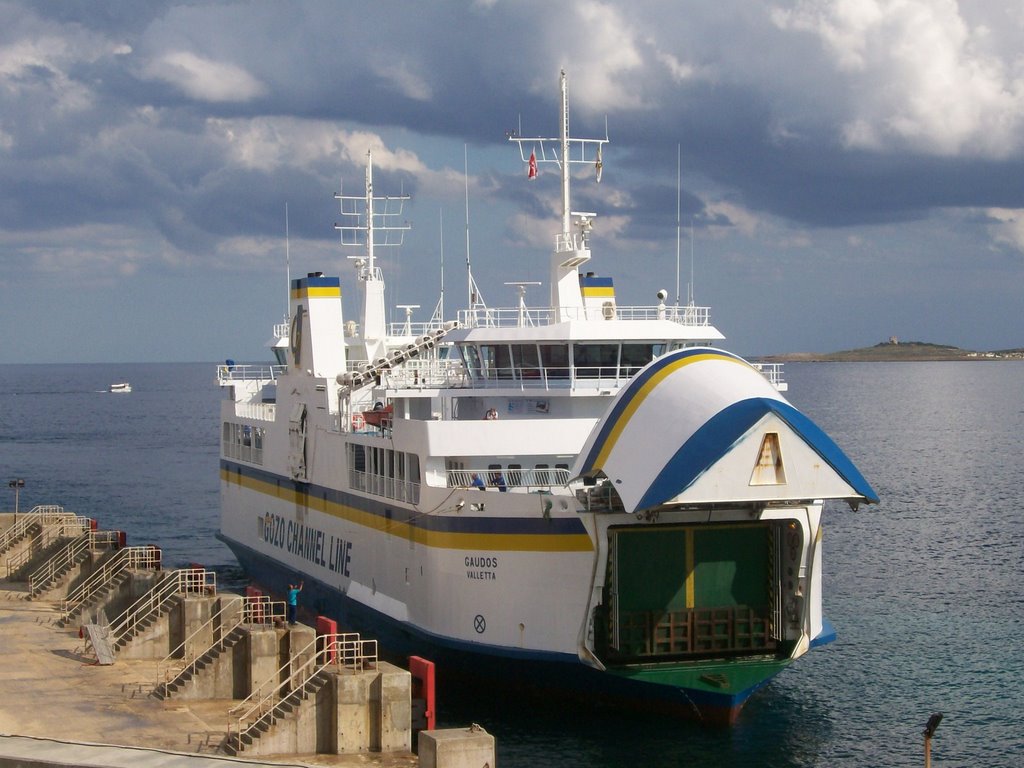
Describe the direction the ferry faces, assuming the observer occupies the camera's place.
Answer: facing the viewer and to the right of the viewer

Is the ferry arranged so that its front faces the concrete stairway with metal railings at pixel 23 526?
no

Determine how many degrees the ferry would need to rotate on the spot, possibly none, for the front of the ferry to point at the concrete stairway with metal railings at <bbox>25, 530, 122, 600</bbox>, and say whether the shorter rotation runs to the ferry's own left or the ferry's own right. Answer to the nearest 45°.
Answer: approximately 180°
